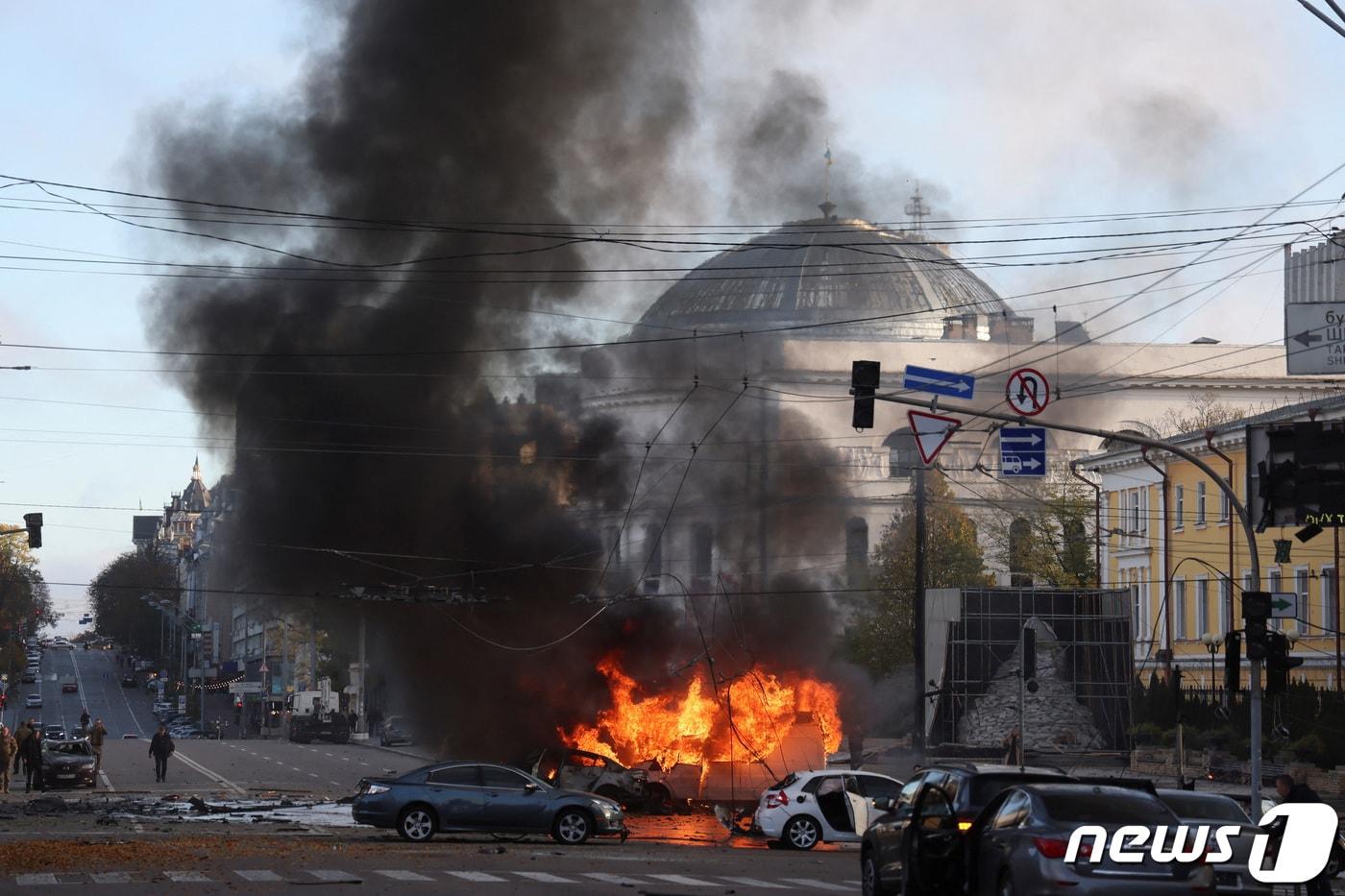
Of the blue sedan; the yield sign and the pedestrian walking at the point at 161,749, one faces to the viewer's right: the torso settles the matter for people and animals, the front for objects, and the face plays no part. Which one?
the blue sedan

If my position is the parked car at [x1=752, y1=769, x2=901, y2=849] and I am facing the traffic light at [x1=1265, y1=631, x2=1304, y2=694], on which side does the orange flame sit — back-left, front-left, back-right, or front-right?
back-left

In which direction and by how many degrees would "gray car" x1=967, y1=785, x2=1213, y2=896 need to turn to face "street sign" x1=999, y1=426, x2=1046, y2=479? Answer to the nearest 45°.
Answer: approximately 45° to its right

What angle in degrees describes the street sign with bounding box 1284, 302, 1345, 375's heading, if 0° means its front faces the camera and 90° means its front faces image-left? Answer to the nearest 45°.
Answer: approximately 0°

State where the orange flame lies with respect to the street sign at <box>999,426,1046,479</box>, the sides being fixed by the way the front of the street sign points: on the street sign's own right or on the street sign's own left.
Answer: on the street sign's own right
